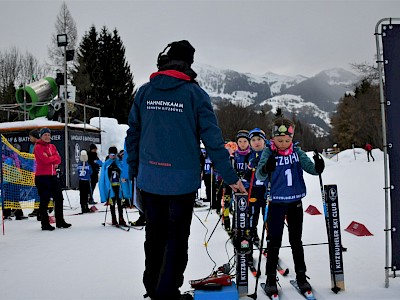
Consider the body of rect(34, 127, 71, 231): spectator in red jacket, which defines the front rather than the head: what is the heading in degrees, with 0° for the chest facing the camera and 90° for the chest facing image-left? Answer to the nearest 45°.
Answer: approximately 315°

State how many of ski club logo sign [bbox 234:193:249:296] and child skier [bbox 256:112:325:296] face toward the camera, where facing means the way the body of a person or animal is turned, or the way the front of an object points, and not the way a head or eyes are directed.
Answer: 2

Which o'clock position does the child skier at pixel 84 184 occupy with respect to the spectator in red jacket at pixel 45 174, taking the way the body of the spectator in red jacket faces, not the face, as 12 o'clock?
The child skier is roughly at 8 o'clock from the spectator in red jacket.

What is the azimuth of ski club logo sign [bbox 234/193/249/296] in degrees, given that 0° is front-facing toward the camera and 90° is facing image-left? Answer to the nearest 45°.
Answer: approximately 0°
